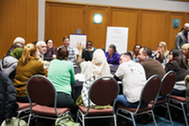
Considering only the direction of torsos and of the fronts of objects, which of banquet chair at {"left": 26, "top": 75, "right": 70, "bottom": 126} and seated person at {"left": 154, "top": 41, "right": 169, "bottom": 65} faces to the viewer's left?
the seated person

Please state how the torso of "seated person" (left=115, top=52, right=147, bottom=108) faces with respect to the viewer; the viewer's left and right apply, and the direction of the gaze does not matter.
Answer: facing away from the viewer and to the left of the viewer

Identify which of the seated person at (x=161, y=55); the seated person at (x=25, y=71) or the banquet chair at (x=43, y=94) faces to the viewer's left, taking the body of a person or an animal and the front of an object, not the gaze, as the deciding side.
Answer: the seated person at (x=161, y=55)

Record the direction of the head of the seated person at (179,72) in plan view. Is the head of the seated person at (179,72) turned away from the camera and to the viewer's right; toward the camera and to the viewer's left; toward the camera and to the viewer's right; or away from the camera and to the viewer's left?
away from the camera and to the viewer's left

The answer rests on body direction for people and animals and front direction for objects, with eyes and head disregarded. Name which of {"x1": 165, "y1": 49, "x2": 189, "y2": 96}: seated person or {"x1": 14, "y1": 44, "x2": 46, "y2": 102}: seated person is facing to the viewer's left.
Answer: {"x1": 165, "y1": 49, "x2": 189, "y2": 96}: seated person

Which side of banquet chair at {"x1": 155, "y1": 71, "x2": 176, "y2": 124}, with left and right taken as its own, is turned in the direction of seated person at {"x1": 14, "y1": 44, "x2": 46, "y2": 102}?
left

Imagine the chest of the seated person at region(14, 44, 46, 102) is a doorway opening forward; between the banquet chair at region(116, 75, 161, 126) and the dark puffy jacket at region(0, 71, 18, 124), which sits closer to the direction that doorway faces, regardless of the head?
the banquet chair

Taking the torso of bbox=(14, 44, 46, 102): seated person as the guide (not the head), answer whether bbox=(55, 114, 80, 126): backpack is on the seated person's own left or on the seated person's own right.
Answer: on the seated person's own right

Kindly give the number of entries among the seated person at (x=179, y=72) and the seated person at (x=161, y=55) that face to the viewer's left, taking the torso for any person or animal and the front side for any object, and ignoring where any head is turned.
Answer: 2

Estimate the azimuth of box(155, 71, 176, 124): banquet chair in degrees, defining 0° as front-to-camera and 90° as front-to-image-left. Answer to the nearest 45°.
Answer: approximately 135°

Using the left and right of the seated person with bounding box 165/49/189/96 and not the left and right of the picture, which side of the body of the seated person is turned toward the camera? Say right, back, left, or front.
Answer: left

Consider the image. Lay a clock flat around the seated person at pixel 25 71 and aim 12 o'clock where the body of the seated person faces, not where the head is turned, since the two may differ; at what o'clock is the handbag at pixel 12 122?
The handbag is roughly at 5 o'clock from the seated person.

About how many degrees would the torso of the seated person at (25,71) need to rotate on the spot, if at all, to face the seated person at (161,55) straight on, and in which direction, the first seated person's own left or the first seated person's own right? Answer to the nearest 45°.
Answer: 0° — they already face them

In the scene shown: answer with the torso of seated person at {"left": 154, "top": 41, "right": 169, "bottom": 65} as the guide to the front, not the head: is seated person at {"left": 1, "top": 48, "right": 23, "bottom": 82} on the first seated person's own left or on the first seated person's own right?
on the first seated person's own left
